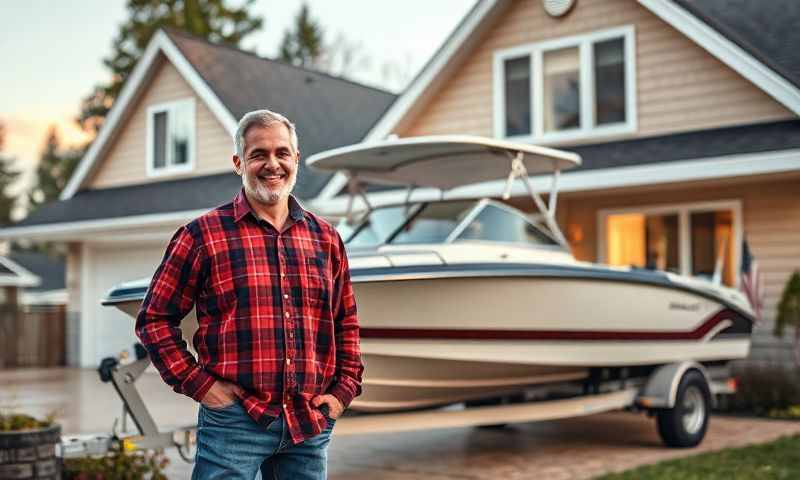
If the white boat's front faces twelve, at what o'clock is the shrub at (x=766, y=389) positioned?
The shrub is roughly at 6 o'clock from the white boat.

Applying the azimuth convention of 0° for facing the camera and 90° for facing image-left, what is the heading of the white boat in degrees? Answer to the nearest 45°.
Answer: approximately 45°

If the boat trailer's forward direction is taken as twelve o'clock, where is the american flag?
The american flag is roughly at 6 o'clock from the boat trailer.

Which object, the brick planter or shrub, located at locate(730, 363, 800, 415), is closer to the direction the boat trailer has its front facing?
the brick planter

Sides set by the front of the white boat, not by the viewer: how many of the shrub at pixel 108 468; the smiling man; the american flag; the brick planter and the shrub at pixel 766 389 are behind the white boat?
2

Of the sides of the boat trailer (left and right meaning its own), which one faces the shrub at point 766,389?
back

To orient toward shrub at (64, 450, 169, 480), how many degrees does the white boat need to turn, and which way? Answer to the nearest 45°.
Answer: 0° — it already faces it

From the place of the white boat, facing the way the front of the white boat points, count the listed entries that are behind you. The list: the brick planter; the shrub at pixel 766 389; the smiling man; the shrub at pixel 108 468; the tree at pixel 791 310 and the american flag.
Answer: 3

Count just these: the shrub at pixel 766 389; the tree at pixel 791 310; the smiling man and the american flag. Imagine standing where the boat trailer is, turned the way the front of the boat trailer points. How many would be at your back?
3

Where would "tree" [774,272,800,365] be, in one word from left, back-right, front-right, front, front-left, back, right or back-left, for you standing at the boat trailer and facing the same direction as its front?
back

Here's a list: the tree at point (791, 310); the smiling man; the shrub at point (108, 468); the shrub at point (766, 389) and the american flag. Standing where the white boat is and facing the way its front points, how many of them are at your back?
3

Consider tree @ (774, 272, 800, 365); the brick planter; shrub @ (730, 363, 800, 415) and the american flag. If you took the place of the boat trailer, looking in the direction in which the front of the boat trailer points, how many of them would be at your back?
3

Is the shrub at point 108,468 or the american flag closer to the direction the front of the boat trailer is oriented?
the shrub
